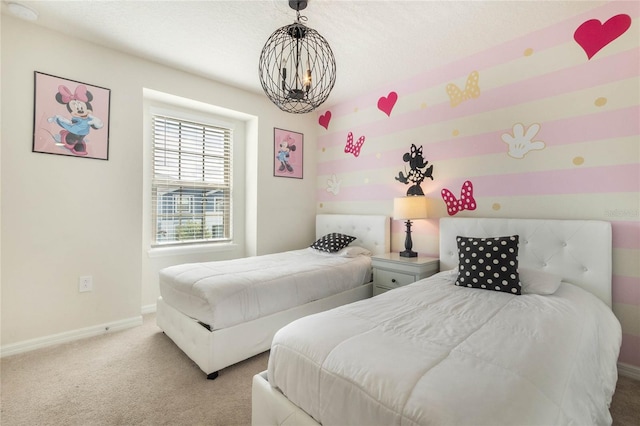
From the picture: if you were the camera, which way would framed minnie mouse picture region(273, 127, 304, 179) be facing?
facing the viewer and to the right of the viewer

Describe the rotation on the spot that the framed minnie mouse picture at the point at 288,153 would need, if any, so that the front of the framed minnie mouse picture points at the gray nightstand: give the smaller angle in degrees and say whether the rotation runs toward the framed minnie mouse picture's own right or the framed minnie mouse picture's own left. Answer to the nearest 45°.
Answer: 0° — it already faces it

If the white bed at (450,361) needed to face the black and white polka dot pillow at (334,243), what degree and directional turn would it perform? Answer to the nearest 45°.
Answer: approximately 90° to its right

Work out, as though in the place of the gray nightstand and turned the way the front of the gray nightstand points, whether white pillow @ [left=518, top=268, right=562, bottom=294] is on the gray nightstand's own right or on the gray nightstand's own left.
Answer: on the gray nightstand's own left

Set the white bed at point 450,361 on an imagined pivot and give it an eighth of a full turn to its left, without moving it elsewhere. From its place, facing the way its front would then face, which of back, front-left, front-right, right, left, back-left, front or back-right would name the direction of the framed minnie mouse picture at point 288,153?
back-right

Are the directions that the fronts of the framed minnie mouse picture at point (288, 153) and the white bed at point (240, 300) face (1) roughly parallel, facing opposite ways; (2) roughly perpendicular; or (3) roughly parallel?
roughly perpendicular

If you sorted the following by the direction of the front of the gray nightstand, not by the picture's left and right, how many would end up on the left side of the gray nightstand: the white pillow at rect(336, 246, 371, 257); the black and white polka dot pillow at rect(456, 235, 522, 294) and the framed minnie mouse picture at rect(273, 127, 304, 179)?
1

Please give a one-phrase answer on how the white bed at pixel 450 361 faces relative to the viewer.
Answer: facing the viewer and to the left of the viewer

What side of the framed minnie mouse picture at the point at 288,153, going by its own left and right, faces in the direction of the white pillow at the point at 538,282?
front

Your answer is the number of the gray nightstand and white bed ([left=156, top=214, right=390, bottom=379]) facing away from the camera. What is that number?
0

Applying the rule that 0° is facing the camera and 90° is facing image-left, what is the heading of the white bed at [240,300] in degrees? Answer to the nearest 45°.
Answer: approximately 45°

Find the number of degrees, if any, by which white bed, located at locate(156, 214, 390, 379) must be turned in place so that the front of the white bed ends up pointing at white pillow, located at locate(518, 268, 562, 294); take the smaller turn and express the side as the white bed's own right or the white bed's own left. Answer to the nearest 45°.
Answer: approximately 135° to the white bed's own left
